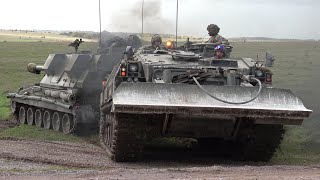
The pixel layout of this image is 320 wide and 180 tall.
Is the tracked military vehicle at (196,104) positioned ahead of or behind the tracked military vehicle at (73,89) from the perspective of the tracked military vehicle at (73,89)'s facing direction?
behind

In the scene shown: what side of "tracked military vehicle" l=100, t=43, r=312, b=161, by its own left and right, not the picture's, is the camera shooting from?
front

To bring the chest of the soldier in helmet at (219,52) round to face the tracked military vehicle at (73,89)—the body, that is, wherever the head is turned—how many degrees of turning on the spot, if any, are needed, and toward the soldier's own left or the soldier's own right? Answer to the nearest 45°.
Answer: approximately 135° to the soldier's own right

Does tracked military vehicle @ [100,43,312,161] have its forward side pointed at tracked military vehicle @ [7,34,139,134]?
no

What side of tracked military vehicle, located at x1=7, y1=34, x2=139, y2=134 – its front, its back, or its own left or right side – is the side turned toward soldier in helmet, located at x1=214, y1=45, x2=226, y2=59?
back

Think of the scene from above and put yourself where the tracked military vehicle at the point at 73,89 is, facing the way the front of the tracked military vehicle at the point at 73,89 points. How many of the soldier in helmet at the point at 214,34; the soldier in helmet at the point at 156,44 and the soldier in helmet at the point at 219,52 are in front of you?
0

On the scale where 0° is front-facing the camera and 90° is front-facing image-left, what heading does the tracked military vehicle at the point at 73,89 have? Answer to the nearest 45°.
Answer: approximately 135°

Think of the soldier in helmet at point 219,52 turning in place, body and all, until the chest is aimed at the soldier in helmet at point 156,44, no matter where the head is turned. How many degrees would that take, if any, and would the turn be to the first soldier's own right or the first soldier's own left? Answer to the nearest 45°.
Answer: approximately 135° to the first soldier's own right

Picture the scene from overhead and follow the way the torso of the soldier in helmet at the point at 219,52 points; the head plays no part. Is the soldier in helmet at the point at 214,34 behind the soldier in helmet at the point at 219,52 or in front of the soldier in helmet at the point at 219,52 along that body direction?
behind

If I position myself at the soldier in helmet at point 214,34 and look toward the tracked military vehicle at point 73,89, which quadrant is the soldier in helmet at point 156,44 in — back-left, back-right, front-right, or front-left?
front-left

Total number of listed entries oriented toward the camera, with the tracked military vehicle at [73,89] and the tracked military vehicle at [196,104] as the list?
1

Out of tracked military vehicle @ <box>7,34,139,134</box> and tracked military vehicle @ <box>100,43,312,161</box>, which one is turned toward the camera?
tracked military vehicle @ <box>100,43,312,161</box>

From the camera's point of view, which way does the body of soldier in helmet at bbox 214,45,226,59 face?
toward the camera
